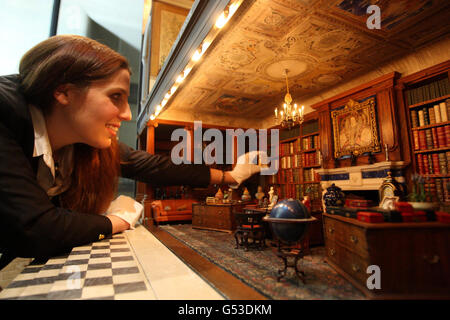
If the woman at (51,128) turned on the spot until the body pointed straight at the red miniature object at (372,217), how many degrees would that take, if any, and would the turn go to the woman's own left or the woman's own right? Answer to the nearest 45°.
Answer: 0° — they already face it

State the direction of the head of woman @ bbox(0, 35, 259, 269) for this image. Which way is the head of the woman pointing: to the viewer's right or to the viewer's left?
to the viewer's right

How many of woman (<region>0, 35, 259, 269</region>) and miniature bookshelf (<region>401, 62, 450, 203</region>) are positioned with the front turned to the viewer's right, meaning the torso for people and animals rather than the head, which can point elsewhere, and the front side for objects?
1

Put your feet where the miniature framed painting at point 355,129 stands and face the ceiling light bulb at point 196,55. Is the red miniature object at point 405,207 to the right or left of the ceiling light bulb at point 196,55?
left

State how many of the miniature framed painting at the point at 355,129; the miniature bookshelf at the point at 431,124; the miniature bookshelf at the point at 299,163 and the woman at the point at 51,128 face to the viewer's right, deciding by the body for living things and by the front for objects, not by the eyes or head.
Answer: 1

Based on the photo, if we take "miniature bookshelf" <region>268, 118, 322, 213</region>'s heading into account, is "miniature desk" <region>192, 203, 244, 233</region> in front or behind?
in front

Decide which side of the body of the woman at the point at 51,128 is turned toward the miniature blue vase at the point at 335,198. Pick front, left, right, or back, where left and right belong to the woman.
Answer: front

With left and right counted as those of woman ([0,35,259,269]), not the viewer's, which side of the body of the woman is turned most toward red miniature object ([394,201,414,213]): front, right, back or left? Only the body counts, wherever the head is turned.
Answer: front

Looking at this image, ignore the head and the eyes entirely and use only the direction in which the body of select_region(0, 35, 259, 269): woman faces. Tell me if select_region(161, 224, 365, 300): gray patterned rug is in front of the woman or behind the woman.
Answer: in front

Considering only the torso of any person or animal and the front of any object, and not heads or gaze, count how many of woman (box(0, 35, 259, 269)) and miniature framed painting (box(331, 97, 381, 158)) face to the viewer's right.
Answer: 1

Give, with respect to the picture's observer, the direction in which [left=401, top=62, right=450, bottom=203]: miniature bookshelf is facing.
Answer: facing the viewer and to the left of the viewer

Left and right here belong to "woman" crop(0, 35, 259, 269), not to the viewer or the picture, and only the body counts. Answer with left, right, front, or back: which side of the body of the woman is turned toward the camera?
right

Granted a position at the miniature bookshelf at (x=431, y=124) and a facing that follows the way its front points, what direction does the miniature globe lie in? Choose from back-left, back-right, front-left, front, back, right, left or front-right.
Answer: front-left

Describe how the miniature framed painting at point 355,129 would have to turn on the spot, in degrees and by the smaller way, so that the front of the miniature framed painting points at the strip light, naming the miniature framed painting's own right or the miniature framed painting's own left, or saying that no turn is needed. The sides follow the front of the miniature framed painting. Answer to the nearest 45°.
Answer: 0° — it already faces it
